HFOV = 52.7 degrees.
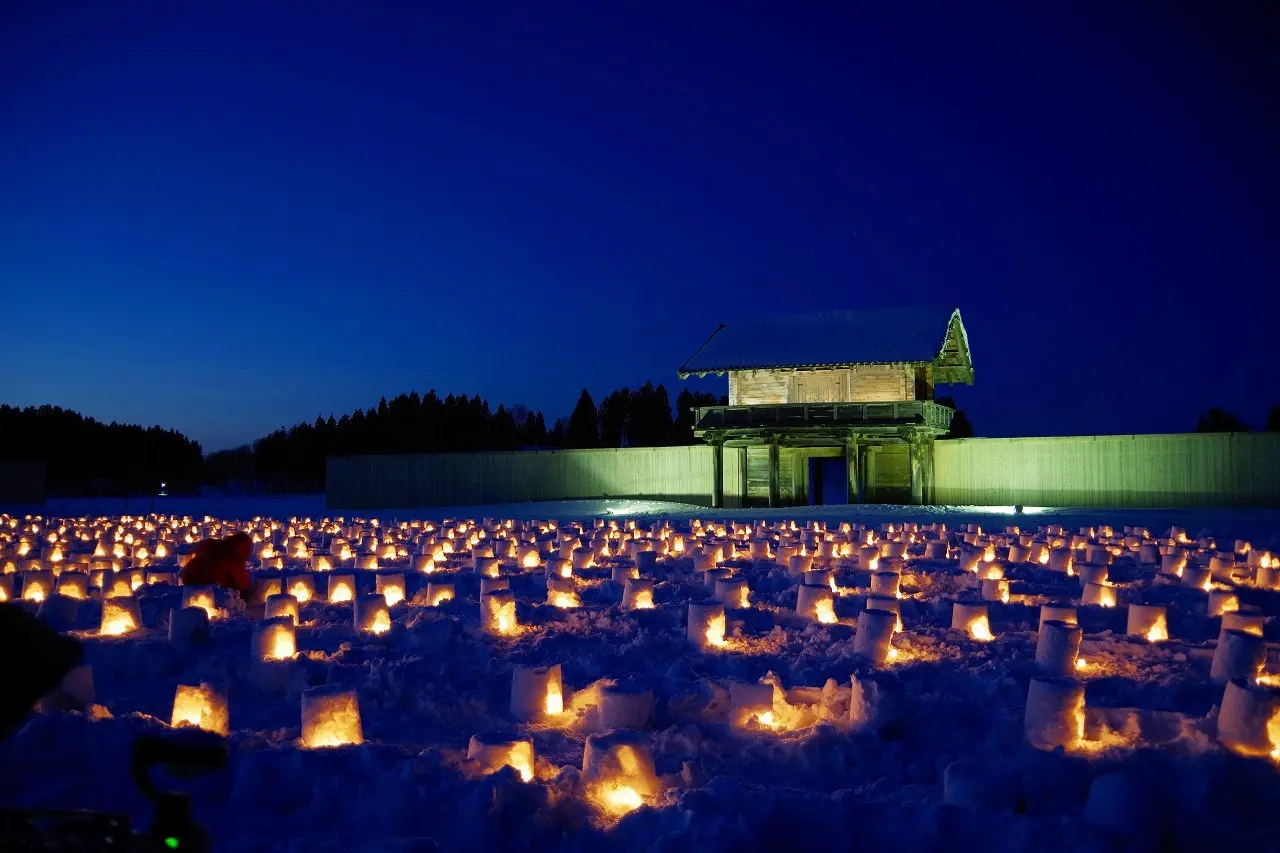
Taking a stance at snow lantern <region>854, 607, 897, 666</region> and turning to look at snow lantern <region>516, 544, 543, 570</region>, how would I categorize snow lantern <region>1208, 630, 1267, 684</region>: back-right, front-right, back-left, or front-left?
back-right

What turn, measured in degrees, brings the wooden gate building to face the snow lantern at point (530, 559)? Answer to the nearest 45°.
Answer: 0° — it already faces it

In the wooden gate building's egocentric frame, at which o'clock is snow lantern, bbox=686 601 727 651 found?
The snow lantern is roughly at 12 o'clock from the wooden gate building.

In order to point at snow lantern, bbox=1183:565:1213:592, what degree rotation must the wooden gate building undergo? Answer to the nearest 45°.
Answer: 0° — it already faces it

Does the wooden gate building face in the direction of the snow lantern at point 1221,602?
yes

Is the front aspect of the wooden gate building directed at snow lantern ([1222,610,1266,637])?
yes

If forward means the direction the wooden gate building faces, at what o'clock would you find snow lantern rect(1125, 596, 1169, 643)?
The snow lantern is roughly at 12 o'clock from the wooden gate building.

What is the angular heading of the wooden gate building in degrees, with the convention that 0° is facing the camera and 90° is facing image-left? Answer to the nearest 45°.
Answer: approximately 0°

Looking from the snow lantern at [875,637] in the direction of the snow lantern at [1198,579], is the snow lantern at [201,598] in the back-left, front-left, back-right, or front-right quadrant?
back-left
